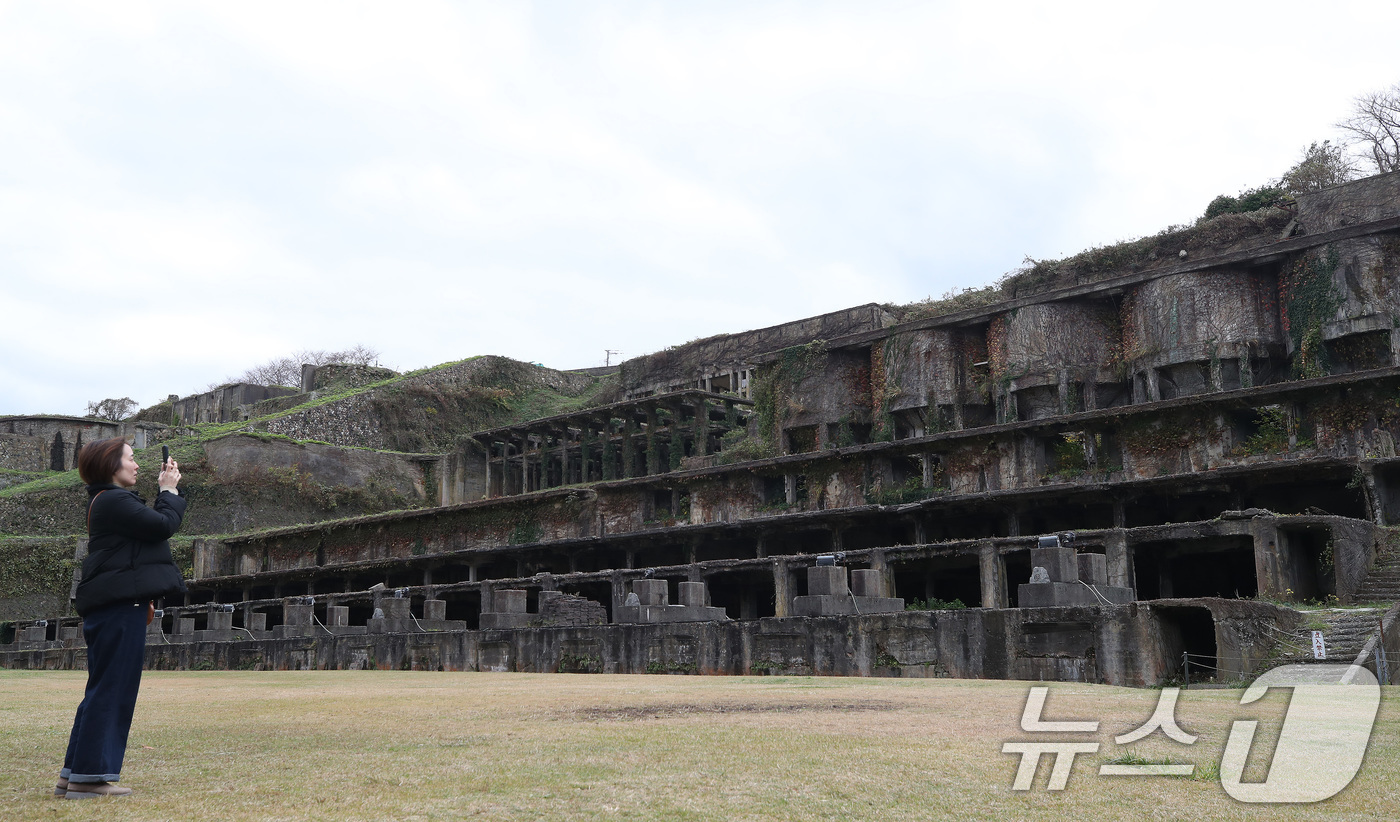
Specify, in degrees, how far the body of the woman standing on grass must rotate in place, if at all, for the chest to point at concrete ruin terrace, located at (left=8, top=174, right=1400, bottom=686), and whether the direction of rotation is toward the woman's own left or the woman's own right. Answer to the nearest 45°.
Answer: approximately 45° to the woman's own left

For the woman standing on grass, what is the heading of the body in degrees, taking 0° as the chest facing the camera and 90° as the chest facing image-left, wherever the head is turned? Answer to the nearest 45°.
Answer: approximately 270°

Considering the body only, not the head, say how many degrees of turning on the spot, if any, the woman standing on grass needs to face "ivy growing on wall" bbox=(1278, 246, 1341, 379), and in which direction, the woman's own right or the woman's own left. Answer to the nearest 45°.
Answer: approximately 45° to the woman's own left

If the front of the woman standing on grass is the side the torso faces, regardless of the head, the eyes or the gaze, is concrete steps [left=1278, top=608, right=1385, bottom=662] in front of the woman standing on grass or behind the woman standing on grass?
in front

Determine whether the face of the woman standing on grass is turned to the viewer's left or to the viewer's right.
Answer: to the viewer's right
